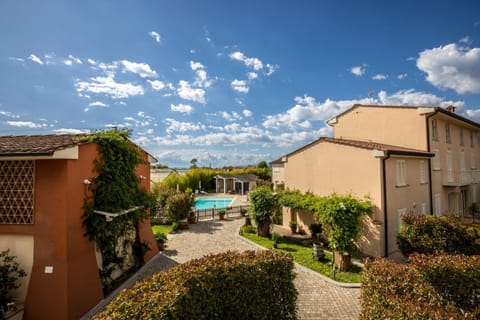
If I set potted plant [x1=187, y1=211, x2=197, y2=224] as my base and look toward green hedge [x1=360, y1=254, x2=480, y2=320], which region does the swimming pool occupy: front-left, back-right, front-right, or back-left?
back-left
